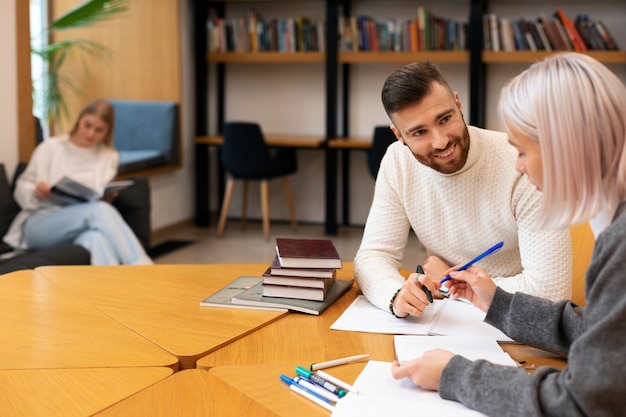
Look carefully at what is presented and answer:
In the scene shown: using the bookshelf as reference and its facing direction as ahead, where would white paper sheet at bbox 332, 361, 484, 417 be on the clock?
The white paper sheet is roughly at 12 o'clock from the bookshelf.

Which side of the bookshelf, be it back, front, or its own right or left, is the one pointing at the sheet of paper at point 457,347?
front

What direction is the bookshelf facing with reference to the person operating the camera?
facing the viewer

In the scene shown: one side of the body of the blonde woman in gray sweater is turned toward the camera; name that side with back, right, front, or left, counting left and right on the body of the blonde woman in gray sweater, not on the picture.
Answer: left

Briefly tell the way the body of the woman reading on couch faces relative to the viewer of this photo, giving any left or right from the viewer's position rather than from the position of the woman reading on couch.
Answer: facing the viewer and to the right of the viewer

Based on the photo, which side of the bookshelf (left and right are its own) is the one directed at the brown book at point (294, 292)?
front

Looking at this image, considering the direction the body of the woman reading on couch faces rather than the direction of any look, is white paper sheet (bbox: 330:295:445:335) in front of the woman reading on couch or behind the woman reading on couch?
in front

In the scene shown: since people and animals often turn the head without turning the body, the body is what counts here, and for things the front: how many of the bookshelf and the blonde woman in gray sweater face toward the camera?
1

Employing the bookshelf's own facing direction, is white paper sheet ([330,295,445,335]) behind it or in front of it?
in front

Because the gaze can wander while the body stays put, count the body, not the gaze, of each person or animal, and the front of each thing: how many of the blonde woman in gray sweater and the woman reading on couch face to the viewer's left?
1
